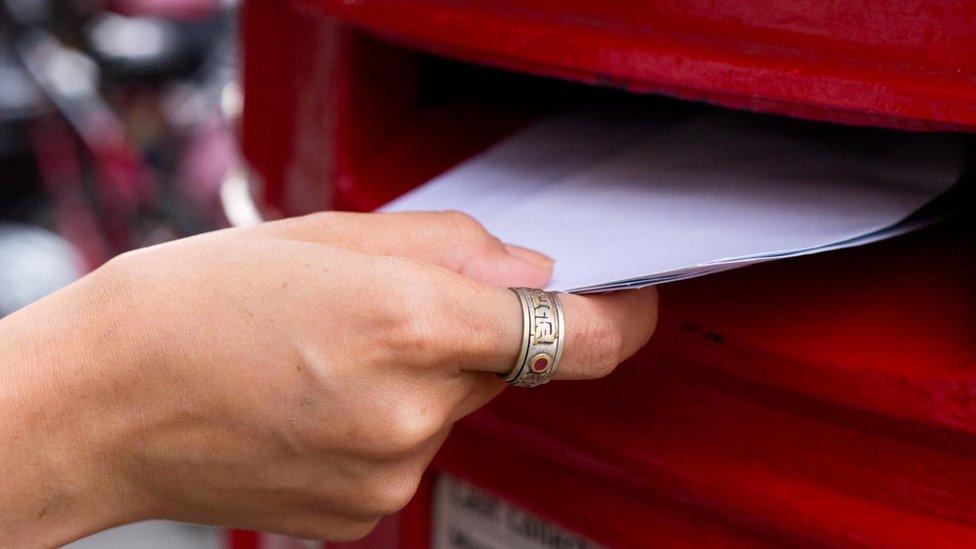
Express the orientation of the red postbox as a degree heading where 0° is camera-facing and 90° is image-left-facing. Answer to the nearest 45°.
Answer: approximately 45°
